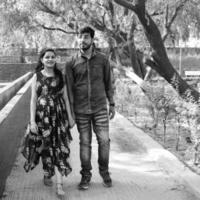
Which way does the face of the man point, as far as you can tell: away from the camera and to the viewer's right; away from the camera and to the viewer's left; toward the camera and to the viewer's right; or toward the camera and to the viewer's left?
toward the camera and to the viewer's left

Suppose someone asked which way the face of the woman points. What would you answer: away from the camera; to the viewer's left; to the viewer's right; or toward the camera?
toward the camera

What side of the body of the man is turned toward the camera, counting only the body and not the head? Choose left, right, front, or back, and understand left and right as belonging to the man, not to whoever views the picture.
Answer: front

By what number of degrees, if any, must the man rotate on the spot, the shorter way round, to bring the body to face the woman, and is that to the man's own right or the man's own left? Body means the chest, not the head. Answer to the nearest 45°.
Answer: approximately 90° to the man's own right
